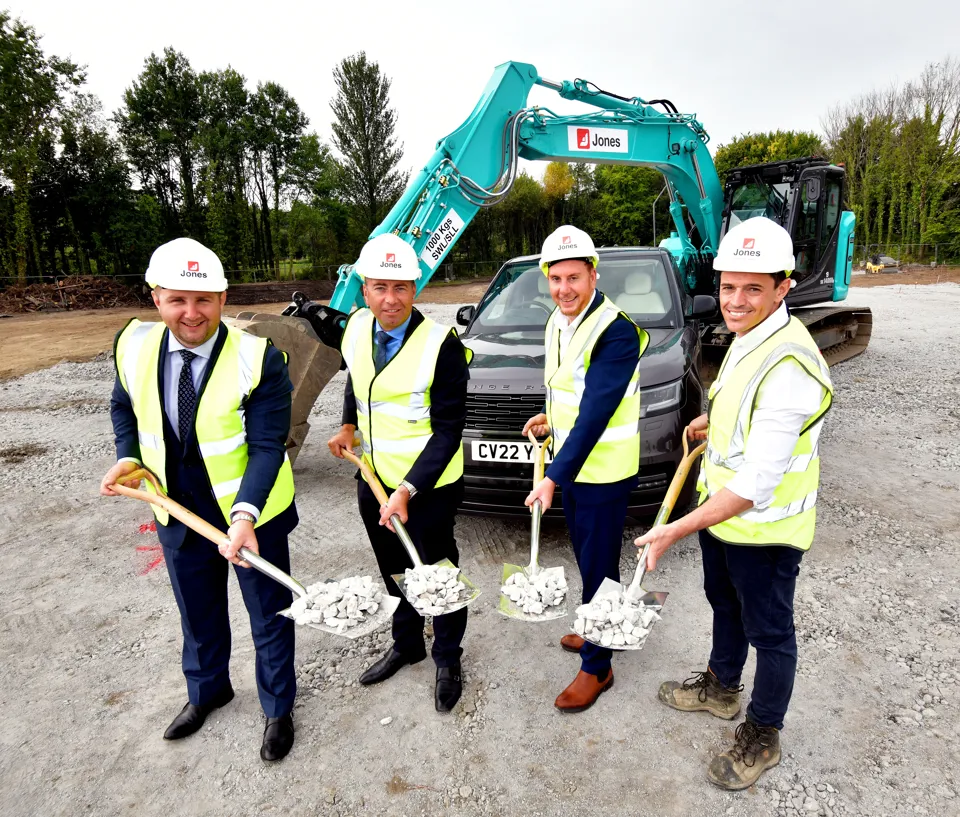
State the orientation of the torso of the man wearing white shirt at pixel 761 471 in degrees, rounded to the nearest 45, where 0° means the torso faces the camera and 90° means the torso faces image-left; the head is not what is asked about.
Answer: approximately 45°

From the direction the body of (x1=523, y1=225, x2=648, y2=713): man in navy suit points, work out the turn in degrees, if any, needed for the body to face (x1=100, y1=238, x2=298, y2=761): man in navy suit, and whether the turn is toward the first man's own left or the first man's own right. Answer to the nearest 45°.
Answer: approximately 45° to the first man's own right

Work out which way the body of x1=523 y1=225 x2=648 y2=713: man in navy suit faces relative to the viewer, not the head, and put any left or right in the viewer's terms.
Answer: facing the viewer and to the left of the viewer

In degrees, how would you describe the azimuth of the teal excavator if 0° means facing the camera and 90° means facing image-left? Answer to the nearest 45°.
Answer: approximately 45°

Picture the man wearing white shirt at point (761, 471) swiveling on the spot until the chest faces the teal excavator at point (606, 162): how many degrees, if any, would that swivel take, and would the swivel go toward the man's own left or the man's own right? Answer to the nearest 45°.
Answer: approximately 135° to the man's own right

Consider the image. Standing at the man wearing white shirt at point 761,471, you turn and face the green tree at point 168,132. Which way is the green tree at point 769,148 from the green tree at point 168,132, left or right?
right

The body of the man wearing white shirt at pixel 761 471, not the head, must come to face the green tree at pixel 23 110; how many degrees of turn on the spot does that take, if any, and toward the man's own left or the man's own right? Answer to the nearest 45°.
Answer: approximately 90° to the man's own right

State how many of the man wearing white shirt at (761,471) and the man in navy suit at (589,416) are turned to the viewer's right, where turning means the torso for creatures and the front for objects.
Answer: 0

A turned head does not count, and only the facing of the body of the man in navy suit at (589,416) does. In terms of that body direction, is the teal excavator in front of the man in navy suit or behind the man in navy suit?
behind

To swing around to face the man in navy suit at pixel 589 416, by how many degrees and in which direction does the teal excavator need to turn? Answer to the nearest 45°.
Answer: approximately 45° to its left

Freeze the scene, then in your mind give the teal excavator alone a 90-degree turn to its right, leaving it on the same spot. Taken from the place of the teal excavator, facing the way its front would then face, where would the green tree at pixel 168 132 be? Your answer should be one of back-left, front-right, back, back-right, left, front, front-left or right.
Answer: front

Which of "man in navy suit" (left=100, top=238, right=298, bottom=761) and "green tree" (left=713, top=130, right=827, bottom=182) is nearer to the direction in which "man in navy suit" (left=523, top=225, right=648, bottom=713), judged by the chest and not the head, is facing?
the man in navy suit

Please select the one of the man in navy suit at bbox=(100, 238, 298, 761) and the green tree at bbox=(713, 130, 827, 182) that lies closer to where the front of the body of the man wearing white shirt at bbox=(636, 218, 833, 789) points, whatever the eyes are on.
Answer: the man in navy suit
